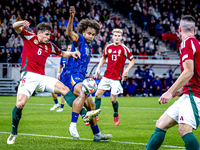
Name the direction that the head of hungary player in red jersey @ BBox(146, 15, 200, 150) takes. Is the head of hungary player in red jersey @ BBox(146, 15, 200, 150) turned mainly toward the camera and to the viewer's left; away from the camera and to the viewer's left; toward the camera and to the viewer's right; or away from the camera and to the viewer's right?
away from the camera and to the viewer's left

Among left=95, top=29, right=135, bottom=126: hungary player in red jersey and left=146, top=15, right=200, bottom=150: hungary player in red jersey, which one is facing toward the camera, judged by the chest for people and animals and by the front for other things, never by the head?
left=95, top=29, right=135, bottom=126: hungary player in red jersey

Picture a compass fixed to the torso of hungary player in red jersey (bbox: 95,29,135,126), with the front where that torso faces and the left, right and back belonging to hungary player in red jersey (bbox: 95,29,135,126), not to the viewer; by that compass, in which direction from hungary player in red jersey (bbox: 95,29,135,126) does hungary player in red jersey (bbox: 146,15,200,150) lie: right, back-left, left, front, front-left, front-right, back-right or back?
front

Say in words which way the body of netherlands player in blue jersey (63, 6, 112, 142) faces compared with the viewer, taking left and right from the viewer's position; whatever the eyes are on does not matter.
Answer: facing the viewer and to the right of the viewer

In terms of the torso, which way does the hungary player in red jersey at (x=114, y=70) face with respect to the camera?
toward the camera

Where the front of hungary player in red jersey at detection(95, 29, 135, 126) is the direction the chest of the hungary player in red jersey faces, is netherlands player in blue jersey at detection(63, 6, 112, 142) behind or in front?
in front

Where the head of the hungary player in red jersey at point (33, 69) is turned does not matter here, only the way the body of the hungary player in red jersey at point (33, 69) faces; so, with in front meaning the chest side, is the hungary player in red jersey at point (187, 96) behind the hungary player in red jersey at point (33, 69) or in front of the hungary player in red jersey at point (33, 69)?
in front

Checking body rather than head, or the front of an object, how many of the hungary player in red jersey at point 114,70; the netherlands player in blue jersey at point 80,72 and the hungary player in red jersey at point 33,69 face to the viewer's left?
0

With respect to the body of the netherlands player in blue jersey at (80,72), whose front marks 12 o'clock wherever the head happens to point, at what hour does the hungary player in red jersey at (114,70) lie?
The hungary player in red jersey is roughly at 8 o'clock from the netherlands player in blue jersey.
